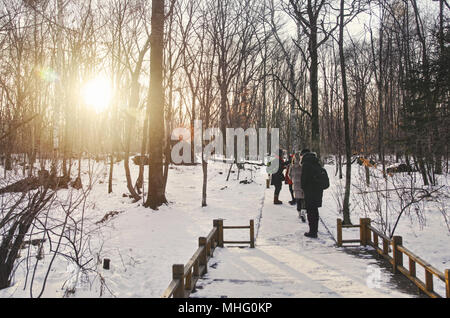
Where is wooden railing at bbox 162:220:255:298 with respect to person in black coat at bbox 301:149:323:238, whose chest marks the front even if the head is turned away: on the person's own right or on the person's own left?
on the person's own left
